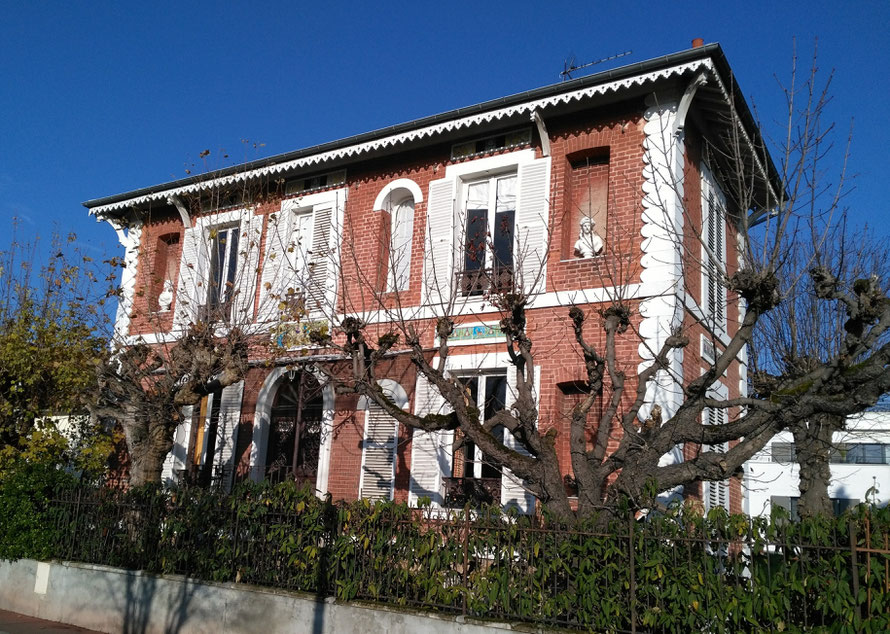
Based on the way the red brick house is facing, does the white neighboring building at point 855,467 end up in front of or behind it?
behind

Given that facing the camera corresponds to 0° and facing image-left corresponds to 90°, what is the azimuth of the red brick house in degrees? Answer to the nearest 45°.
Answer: approximately 45°

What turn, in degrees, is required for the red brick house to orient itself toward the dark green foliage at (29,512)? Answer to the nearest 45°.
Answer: approximately 45° to its right

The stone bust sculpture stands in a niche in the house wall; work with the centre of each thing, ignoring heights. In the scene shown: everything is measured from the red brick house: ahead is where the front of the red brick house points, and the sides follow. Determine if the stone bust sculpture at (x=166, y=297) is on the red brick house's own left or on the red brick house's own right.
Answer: on the red brick house's own right
